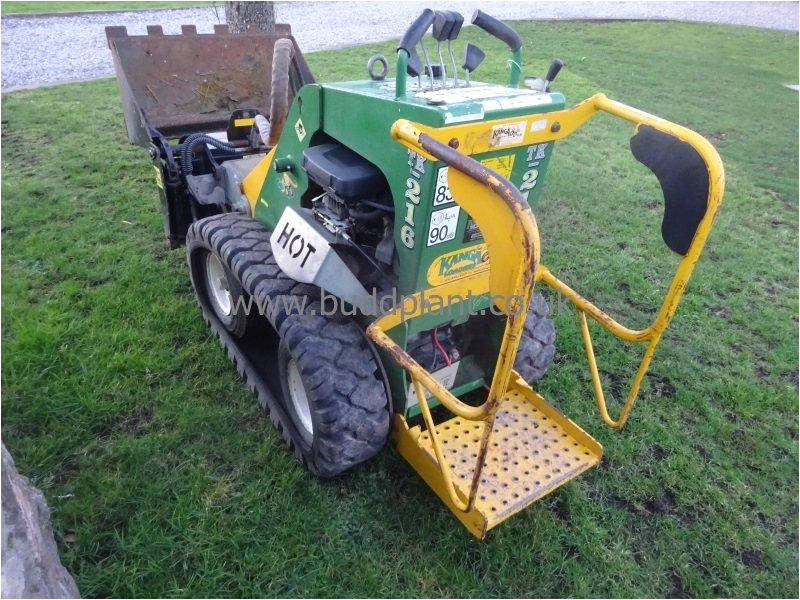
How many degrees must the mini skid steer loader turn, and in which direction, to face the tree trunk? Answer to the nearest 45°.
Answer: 0° — it already faces it

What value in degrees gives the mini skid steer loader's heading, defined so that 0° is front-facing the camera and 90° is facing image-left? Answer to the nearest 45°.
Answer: approximately 135°
